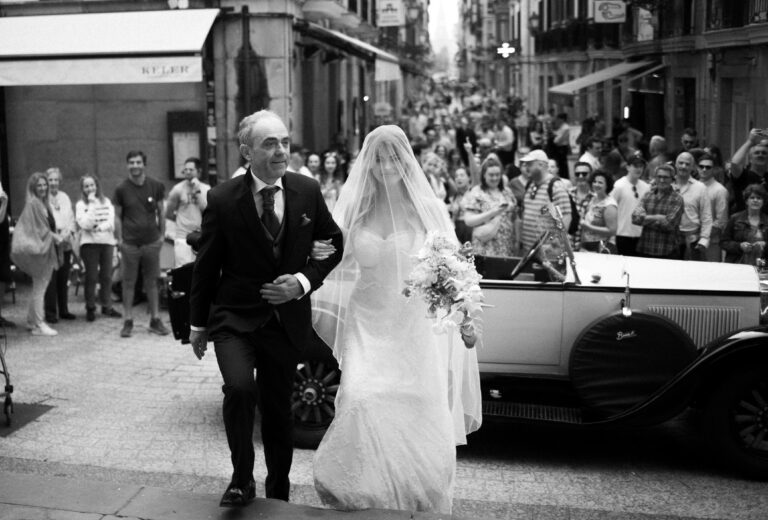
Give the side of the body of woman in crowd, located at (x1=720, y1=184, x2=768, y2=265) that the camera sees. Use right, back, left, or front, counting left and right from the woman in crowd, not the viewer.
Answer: front

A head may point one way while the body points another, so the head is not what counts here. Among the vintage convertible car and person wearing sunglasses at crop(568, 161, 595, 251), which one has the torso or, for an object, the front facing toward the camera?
the person wearing sunglasses

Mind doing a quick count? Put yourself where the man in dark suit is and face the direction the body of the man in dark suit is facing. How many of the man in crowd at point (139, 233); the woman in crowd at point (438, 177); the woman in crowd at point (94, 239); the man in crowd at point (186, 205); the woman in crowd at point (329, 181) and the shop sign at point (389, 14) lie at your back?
6

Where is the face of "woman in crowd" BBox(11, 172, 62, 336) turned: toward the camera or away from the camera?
toward the camera

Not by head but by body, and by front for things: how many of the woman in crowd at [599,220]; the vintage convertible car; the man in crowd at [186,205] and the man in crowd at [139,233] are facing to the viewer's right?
1

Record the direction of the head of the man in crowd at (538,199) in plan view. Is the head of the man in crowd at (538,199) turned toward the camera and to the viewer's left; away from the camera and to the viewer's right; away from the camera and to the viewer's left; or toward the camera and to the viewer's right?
toward the camera and to the viewer's left

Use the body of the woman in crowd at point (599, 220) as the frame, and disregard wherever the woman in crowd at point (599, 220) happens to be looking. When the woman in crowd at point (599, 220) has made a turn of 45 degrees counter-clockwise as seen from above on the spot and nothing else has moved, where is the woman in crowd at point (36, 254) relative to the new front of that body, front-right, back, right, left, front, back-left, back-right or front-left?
right

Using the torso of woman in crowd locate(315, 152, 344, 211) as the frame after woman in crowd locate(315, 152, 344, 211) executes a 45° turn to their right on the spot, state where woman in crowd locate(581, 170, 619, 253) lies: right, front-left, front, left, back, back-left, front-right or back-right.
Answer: left

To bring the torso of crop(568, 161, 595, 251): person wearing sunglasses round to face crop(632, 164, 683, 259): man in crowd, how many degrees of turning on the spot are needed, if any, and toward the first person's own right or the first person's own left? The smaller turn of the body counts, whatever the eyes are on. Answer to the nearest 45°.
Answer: approximately 45° to the first person's own left

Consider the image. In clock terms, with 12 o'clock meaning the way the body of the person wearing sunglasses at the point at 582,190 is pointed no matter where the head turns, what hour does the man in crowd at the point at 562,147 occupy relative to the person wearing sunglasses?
The man in crowd is roughly at 6 o'clock from the person wearing sunglasses.

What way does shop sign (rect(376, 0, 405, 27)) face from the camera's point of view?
toward the camera

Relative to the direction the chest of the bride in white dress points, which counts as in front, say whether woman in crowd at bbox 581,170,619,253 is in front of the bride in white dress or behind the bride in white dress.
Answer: behind

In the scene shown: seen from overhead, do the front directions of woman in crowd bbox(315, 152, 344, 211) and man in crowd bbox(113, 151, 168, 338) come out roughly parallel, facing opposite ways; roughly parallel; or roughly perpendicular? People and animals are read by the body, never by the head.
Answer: roughly parallel

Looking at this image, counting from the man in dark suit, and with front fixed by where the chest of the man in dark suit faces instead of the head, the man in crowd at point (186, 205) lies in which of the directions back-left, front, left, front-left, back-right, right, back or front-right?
back
